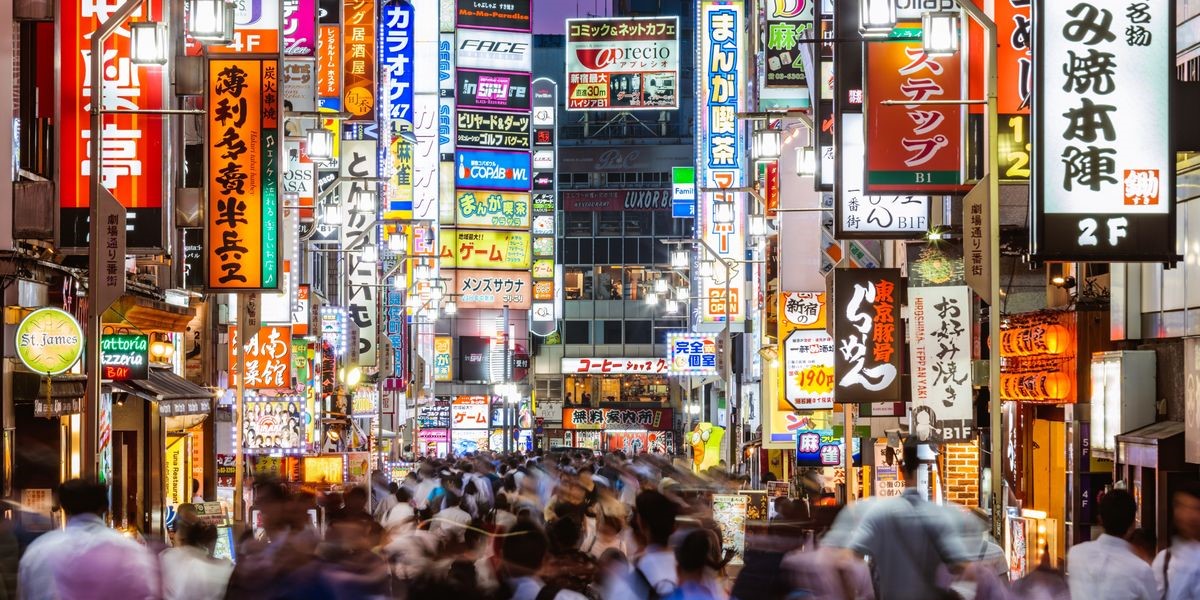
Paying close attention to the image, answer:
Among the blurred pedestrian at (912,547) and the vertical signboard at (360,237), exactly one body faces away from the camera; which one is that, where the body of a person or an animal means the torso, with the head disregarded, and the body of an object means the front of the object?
the blurred pedestrian

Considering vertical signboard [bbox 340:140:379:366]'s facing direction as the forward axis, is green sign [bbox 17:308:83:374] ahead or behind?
ahead

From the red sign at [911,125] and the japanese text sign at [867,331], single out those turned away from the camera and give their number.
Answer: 0

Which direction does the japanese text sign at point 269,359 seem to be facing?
toward the camera

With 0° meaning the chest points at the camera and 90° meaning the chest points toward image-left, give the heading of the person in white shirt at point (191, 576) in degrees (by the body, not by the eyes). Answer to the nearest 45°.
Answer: approximately 180°

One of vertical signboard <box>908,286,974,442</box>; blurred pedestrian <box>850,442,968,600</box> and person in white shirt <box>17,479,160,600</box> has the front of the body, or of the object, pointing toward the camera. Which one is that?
the vertical signboard

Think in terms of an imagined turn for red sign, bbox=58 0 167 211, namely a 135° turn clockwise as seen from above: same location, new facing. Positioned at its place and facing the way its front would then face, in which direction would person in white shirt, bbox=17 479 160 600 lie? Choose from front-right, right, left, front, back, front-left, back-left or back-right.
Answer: back-left

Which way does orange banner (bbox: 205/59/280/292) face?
toward the camera

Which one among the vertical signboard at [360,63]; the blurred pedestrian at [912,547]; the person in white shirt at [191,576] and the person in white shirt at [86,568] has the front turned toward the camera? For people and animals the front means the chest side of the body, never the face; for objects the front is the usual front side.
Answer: the vertical signboard

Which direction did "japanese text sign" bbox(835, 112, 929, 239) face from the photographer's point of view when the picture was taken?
facing the viewer

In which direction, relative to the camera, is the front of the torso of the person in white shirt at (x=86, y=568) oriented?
away from the camera

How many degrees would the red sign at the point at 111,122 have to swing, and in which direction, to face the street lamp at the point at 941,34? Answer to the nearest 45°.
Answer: approximately 45° to its left

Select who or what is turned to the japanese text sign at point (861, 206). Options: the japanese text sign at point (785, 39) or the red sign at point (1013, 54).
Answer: the japanese text sign at point (785, 39)

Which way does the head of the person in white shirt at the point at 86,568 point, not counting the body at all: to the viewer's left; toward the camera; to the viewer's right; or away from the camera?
away from the camera
